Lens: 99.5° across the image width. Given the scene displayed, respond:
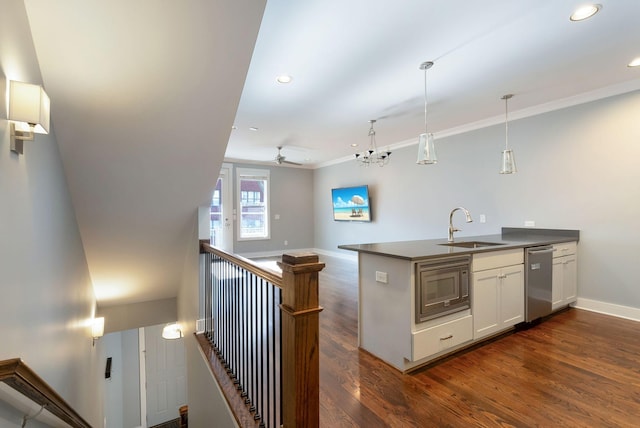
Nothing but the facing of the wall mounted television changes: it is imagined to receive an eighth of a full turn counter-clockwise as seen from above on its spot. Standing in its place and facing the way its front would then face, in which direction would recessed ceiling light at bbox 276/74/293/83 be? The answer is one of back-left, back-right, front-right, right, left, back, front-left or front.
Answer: front

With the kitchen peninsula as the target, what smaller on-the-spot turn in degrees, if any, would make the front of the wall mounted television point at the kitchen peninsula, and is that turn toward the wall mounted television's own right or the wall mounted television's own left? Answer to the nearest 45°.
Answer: approximately 45° to the wall mounted television's own left

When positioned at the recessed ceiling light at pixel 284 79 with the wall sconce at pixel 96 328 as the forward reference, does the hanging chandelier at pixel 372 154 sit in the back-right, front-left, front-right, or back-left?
back-right

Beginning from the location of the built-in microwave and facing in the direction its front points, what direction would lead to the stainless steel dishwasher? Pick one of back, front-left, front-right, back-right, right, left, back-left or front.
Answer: left

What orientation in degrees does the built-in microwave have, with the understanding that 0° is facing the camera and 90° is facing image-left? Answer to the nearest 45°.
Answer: approximately 315°

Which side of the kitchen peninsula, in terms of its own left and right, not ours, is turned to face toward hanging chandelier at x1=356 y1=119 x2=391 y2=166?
back

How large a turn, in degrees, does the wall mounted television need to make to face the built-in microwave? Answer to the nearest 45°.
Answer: approximately 45° to its left

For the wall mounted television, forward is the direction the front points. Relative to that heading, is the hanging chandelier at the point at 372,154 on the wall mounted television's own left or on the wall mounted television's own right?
on the wall mounted television's own left

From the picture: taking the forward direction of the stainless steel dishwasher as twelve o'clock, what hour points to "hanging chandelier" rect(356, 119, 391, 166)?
The hanging chandelier is roughly at 5 o'clock from the stainless steel dishwasher.
